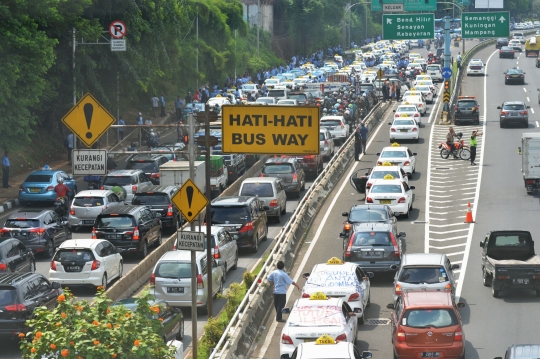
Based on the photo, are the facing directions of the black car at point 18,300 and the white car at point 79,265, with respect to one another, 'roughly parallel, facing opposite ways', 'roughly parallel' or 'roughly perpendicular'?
roughly parallel

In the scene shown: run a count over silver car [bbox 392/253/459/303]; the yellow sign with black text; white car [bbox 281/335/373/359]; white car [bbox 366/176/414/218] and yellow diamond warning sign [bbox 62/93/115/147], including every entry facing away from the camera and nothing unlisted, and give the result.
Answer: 3

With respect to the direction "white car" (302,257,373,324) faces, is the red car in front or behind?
behind

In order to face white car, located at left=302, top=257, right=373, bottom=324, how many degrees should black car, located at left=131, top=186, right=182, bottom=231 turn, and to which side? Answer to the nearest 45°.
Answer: approximately 135° to its right

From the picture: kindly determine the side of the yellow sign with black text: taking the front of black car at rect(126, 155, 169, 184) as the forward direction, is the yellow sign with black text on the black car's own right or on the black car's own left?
on the black car's own right

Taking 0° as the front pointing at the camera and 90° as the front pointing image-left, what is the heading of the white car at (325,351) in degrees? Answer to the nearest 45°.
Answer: approximately 180°

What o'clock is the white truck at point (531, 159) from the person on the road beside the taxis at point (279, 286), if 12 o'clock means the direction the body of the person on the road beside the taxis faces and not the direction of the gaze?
The white truck is roughly at 1 o'clock from the person on the road beside the taxis.

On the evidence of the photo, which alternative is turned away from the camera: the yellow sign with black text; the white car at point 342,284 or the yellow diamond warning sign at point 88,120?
the white car

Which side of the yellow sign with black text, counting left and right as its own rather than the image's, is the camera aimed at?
front

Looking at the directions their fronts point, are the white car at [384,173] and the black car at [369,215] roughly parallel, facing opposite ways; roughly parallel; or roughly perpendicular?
roughly parallel

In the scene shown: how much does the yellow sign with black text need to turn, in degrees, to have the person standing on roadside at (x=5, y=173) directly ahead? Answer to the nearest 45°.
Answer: approximately 135° to its right

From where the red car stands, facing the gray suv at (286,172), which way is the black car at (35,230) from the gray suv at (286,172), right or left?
left

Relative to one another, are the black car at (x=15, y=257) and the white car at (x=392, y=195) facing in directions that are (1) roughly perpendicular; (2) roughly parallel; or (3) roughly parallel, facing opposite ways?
roughly parallel

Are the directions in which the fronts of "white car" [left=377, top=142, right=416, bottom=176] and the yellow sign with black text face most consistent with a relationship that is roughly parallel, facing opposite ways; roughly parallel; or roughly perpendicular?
roughly parallel, facing opposite ways

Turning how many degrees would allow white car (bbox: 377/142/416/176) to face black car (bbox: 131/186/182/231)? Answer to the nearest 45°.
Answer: approximately 135° to its left

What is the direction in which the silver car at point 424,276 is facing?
away from the camera

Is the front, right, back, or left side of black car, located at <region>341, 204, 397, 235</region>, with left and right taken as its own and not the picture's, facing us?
back

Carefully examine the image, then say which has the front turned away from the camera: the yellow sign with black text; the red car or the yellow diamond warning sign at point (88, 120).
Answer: the red car

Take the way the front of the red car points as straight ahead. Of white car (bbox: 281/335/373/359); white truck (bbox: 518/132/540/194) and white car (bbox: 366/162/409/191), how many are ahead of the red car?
2
